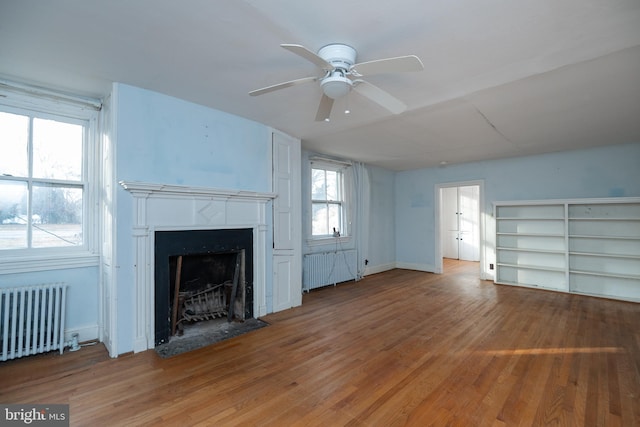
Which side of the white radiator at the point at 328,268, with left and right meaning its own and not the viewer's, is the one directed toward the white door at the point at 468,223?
left

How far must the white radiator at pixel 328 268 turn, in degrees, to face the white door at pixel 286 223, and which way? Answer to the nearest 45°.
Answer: approximately 90° to its right

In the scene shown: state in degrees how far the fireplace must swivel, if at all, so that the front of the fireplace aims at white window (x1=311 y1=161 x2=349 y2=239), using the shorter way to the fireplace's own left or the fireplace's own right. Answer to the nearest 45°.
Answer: approximately 90° to the fireplace's own left

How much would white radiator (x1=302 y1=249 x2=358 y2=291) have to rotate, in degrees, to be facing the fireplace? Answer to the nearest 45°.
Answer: approximately 90° to its right

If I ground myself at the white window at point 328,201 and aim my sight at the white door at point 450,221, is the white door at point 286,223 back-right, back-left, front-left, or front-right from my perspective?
back-right

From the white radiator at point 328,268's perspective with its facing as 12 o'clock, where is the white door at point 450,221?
The white door is roughly at 9 o'clock from the white radiator.

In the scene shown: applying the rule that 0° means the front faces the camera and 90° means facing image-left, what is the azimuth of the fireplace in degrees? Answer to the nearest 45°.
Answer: approximately 315°

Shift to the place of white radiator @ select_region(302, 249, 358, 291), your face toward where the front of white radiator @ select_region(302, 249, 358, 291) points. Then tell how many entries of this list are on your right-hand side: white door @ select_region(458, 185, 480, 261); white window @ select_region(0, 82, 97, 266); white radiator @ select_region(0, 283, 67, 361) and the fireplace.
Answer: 3

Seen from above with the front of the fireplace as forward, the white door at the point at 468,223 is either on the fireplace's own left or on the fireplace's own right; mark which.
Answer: on the fireplace's own left

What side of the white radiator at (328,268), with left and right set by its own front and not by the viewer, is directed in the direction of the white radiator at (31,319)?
right
